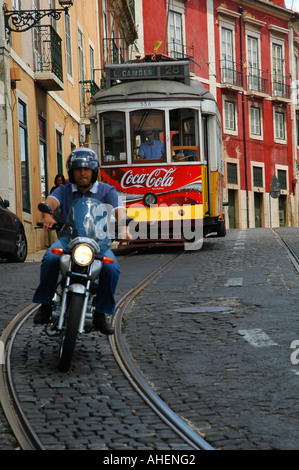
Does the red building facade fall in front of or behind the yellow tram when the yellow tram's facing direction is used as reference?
behind

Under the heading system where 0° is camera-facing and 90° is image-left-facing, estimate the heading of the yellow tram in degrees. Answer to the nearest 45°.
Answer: approximately 0°

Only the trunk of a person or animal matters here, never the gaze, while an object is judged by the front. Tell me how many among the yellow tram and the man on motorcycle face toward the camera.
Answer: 2

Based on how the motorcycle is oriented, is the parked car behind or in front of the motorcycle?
behind

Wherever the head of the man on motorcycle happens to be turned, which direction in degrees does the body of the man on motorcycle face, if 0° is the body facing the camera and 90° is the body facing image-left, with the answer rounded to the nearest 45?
approximately 0°

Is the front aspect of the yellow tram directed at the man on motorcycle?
yes

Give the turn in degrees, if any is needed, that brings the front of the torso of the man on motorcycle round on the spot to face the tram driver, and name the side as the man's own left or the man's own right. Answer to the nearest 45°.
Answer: approximately 180°
